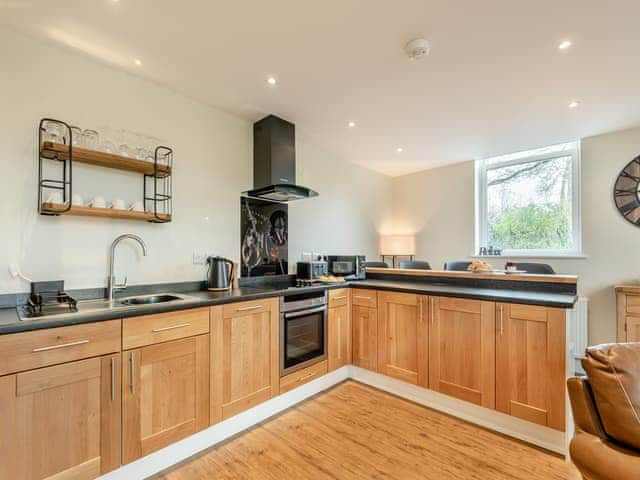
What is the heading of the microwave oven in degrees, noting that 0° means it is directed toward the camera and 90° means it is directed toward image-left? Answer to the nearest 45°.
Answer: approximately 0°

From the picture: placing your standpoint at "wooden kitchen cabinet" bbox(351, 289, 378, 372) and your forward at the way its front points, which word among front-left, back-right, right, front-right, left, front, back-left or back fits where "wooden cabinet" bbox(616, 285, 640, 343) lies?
back-left

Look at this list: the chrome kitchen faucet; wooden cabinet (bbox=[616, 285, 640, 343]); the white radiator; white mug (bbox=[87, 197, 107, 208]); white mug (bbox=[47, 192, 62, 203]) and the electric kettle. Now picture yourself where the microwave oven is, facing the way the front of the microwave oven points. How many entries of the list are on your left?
2

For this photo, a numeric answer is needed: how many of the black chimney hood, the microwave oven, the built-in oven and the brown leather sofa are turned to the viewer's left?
0

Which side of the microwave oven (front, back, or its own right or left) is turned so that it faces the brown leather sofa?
front

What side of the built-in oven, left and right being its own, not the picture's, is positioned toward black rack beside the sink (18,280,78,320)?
right

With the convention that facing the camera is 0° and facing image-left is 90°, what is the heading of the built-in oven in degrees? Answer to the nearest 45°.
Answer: approximately 315°

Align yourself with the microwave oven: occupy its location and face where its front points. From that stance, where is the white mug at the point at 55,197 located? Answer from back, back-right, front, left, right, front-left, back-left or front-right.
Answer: front-right

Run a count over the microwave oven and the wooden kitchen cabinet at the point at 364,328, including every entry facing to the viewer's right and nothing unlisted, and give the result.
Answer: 0

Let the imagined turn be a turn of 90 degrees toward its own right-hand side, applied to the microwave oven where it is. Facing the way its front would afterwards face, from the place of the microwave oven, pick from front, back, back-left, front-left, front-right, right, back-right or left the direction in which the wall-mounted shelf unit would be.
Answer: front-left
